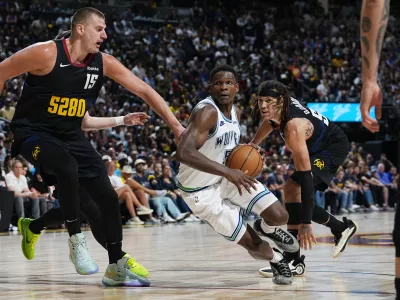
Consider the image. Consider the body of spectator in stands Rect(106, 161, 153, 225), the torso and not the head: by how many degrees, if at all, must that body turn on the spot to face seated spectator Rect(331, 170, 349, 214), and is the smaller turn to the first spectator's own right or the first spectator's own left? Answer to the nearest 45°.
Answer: approximately 90° to the first spectator's own left

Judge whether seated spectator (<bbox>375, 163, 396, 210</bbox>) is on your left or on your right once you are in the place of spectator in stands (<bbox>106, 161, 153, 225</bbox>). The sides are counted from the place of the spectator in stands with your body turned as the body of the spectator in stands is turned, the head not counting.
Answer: on your left

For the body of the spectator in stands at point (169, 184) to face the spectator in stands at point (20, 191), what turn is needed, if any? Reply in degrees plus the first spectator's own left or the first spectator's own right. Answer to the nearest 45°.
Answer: approximately 90° to the first spectator's own right

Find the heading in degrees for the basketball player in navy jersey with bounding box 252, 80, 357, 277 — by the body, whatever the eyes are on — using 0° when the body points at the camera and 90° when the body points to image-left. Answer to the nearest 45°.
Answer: approximately 90°

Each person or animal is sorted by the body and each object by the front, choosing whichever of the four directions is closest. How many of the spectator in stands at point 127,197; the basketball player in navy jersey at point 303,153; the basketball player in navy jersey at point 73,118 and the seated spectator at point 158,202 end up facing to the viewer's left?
1

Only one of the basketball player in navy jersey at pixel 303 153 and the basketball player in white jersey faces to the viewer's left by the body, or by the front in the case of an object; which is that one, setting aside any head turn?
the basketball player in navy jersey

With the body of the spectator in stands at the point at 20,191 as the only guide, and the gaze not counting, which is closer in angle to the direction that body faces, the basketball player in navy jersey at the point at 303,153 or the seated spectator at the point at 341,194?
the basketball player in navy jersey

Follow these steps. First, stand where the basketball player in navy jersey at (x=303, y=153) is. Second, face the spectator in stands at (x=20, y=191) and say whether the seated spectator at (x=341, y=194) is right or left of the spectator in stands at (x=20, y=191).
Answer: right

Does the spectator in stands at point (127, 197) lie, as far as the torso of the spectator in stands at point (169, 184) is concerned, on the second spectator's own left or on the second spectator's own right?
on the second spectator's own right

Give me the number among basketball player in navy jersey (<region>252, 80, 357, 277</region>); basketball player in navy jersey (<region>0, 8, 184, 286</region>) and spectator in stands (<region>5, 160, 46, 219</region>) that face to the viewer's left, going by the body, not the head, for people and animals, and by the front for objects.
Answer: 1

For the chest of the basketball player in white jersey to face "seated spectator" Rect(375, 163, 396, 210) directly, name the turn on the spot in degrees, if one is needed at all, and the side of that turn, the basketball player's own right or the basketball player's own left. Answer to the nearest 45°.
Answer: approximately 135° to the basketball player's own left
